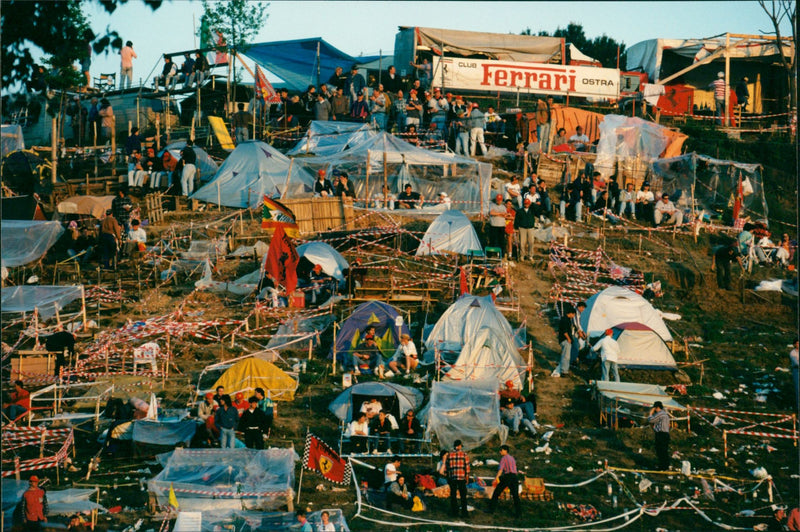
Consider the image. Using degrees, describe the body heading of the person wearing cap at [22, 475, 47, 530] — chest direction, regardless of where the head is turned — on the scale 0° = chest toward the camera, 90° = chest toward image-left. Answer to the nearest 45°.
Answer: approximately 0°

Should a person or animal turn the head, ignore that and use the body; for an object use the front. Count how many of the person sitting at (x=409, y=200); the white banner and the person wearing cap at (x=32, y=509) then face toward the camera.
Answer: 3

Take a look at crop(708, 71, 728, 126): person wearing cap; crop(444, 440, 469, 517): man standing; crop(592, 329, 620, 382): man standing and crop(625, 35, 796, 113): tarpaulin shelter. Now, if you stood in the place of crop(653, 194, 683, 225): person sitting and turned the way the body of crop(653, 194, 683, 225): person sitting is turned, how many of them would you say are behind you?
2

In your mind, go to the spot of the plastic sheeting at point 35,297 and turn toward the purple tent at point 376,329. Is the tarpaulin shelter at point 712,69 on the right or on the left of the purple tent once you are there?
left

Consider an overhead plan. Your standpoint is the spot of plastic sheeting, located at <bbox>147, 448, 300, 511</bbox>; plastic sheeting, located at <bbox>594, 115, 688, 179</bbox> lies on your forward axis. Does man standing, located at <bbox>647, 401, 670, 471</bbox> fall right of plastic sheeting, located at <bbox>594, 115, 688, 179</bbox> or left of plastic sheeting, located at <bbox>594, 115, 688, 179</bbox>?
right

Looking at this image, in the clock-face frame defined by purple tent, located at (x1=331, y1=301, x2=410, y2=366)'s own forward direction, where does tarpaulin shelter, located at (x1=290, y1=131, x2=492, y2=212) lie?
The tarpaulin shelter is roughly at 6 o'clock from the purple tent.

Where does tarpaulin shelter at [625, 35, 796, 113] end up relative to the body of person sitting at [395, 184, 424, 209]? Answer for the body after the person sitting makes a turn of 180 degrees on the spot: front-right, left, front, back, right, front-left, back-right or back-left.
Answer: front-right

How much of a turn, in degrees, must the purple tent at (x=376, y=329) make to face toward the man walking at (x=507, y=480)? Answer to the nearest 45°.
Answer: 0° — it already faces them

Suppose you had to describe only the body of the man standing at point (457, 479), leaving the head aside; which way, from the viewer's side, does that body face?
away from the camera

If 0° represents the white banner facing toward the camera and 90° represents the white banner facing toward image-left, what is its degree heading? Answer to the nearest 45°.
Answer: approximately 0°

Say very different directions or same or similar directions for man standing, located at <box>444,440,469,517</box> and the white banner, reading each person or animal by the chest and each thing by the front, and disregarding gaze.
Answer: very different directions

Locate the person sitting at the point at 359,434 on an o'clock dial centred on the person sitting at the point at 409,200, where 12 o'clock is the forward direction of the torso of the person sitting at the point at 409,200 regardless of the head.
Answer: the person sitting at the point at 359,434 is roughly at 12 o'clock from the person sitting at the point at 409,200.
